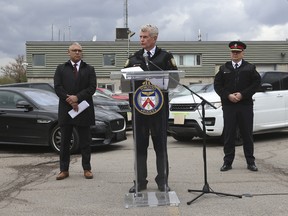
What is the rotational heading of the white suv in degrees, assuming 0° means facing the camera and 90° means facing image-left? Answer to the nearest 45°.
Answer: approximately 45°

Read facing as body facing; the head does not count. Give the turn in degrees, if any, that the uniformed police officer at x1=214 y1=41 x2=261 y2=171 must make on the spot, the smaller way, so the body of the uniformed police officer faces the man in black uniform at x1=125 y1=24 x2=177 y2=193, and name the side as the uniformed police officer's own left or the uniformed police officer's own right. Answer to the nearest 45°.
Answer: approximately 45° to the uniformed police officer's own right

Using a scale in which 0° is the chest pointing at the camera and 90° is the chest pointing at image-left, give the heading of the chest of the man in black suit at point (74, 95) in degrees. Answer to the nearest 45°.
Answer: approximately 0°

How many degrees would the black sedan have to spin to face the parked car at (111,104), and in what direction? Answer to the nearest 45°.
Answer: approximately 90° to its left

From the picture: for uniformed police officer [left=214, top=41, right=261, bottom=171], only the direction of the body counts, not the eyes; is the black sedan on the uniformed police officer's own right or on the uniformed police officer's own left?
on the uniformed police officer's own right

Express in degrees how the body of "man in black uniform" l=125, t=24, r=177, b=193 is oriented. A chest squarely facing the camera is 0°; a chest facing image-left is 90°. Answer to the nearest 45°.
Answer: approximately 0°

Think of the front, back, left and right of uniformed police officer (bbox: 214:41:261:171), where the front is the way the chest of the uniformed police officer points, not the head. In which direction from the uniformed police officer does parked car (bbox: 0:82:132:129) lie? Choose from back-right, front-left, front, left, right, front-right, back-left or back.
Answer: back-right
